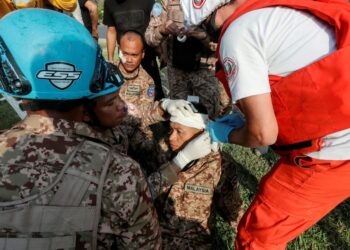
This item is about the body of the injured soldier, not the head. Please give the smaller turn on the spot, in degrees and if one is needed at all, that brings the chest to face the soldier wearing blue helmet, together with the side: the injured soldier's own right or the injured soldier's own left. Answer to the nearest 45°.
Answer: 0° — they already face them

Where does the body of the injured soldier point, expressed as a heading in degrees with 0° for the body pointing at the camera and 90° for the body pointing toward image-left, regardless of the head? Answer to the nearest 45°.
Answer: approximately 45°

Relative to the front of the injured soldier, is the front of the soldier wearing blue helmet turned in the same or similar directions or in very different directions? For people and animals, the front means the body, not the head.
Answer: very different directions

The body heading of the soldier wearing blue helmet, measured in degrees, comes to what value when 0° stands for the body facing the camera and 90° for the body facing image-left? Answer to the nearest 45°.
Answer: approximately 225°

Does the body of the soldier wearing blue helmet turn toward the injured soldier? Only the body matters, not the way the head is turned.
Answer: yes
